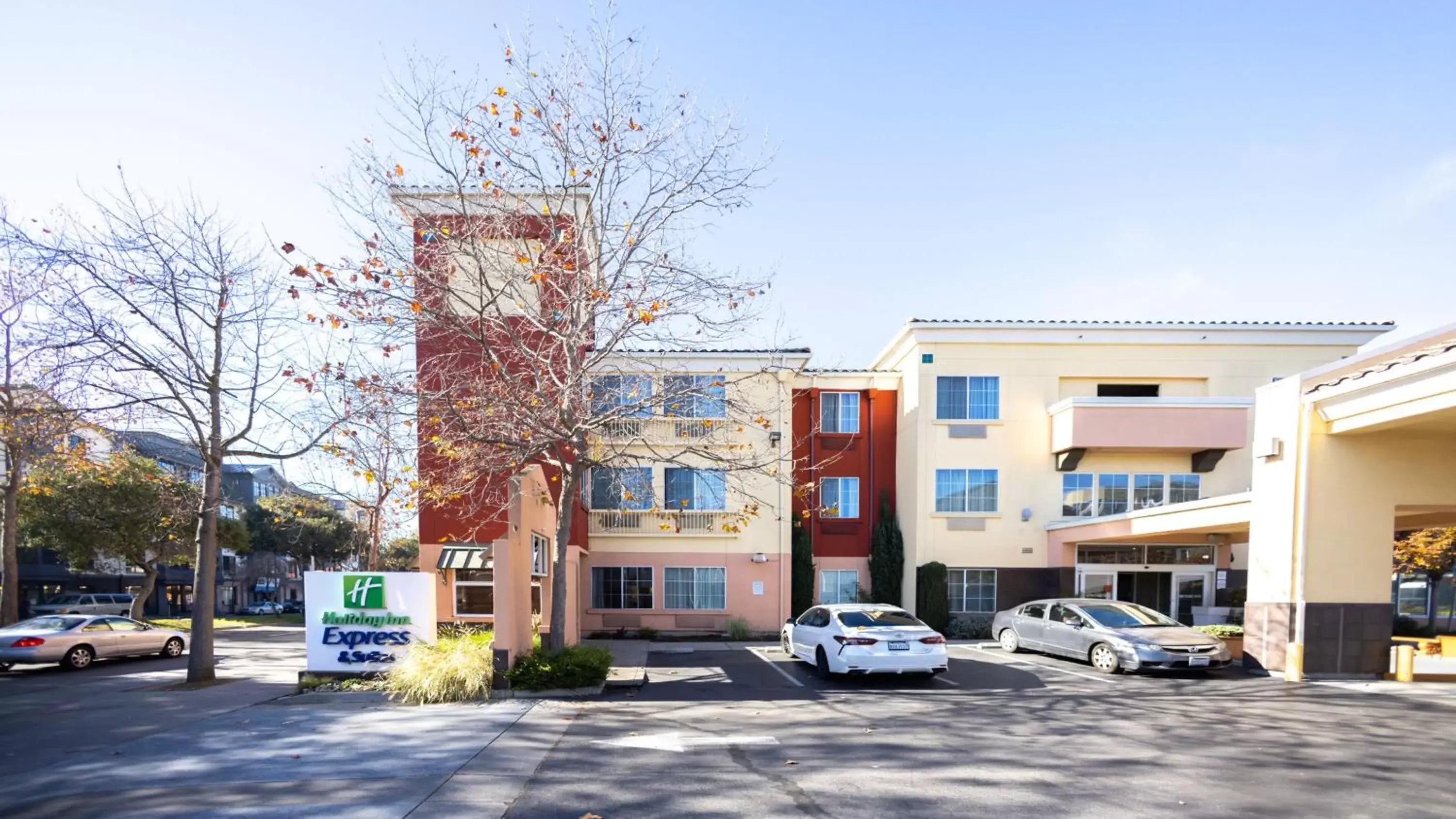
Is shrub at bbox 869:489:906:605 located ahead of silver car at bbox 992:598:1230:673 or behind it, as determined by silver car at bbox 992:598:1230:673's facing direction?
behind

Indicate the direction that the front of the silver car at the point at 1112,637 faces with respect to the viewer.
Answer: facing the viewer and to the right of the viewer

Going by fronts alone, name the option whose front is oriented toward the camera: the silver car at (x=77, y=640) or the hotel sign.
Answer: the hotel sign

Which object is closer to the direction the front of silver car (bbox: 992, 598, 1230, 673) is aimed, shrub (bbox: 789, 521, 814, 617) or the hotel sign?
the hotel sign

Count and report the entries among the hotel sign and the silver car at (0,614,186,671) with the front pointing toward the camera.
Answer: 1

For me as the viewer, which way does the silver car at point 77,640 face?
facing away from the viewer and to the right of the viewer

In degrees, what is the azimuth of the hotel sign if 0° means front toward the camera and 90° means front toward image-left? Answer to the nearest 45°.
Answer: approximately 0°

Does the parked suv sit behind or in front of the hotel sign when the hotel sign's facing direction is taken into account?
behind

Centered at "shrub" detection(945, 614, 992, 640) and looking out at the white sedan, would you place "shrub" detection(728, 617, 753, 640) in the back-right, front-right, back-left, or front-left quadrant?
front-right
